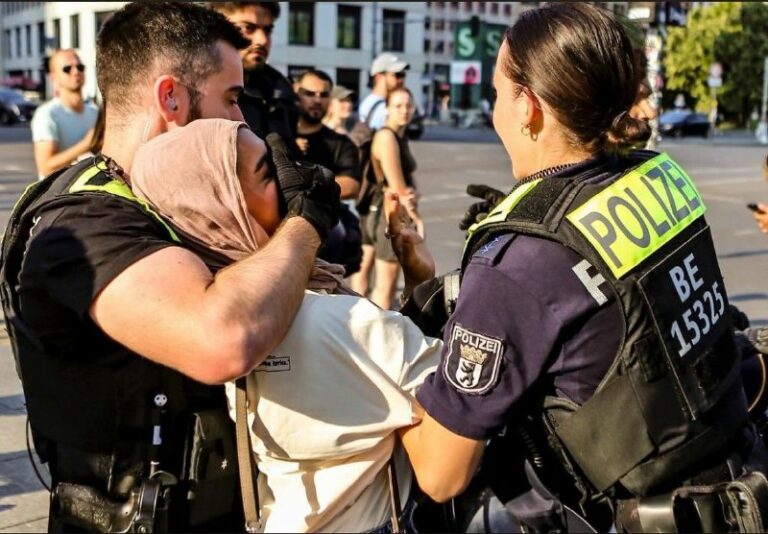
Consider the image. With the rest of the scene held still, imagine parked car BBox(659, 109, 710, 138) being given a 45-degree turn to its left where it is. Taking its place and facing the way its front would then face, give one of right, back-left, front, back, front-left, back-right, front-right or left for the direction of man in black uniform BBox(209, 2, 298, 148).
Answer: front

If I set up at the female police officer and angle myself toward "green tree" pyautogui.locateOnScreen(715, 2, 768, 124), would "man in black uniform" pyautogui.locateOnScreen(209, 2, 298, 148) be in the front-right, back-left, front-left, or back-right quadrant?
front-left

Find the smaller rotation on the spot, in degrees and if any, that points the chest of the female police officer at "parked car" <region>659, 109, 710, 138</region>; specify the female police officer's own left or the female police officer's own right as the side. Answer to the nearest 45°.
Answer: approximately 45° to the female police officer's own right

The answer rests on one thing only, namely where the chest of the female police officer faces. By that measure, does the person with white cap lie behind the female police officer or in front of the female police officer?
in front

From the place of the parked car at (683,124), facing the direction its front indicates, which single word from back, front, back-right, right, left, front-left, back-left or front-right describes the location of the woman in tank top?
front-left

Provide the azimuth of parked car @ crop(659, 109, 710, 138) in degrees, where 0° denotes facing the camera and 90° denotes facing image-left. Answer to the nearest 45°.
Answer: approximately 45°

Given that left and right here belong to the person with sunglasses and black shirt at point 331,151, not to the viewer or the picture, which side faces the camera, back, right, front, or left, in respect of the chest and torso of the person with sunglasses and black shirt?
front

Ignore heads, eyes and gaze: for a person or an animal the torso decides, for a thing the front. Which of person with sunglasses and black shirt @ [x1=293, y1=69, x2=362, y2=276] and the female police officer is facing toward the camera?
the person with sunglasses and black shirt

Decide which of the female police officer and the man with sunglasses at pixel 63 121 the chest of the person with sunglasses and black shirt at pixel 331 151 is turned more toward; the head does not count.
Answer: the female police officer

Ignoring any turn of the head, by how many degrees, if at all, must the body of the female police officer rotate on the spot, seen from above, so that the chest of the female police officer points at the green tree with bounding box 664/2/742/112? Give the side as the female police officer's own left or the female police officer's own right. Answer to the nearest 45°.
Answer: approximately 45° to the female police officer's own right

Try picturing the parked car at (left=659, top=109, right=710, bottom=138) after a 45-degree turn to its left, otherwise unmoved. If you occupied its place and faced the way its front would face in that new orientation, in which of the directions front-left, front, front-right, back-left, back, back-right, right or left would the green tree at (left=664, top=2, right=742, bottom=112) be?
back

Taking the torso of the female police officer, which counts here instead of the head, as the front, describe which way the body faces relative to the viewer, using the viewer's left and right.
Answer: facing away from the viewer and to the left of the viewer

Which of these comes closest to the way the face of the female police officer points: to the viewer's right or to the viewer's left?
to the viewer's left

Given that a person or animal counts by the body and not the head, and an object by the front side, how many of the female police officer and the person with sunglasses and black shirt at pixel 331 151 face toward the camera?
1

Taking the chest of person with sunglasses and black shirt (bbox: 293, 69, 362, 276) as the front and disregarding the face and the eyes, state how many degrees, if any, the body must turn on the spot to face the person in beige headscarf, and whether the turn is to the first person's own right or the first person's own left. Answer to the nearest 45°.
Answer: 0° — they already face them
